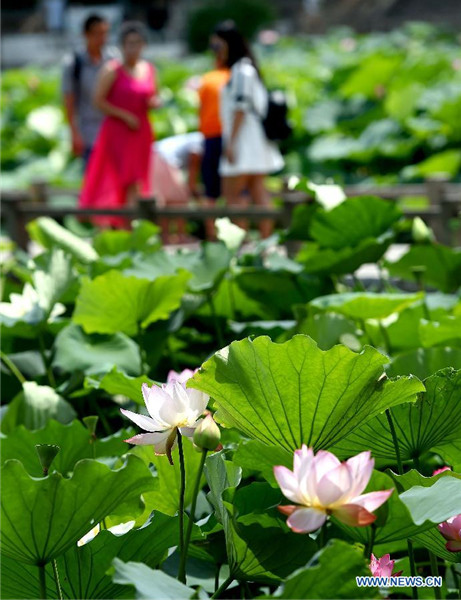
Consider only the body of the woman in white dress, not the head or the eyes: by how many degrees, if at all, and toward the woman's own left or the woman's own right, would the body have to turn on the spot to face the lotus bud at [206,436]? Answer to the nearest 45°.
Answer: approximately 90° to the woman's own left

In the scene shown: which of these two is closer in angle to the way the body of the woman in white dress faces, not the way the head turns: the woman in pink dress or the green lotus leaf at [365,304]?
the woman in pink dress

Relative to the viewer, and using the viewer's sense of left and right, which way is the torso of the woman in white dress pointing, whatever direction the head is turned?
facing to the left of the viewer

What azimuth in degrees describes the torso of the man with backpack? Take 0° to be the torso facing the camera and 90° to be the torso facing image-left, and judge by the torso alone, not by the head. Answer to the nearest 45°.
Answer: approximately 315°

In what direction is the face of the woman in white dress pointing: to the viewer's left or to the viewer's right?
to the viewer's left

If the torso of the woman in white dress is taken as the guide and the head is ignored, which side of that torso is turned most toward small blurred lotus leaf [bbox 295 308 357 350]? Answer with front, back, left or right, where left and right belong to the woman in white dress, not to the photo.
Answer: left
